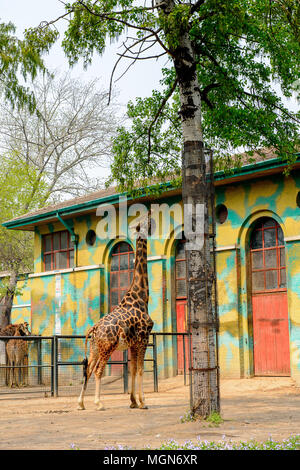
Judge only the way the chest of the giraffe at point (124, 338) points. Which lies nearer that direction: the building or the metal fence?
the building

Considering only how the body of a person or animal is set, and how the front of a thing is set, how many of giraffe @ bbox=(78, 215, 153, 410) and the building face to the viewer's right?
1

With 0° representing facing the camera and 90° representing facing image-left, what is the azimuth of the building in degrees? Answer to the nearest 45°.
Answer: approximately 45°

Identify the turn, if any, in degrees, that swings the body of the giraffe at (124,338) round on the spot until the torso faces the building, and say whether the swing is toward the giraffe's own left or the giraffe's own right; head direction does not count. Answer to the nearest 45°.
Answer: approximately 45° to the giraffe's own left

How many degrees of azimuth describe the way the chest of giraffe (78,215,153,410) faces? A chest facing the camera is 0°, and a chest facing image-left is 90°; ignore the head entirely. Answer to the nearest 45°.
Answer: approximately 270°

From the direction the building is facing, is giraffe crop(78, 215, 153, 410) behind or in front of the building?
in front

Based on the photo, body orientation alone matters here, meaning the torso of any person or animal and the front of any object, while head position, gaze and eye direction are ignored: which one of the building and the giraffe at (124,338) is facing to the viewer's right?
the giraffe
